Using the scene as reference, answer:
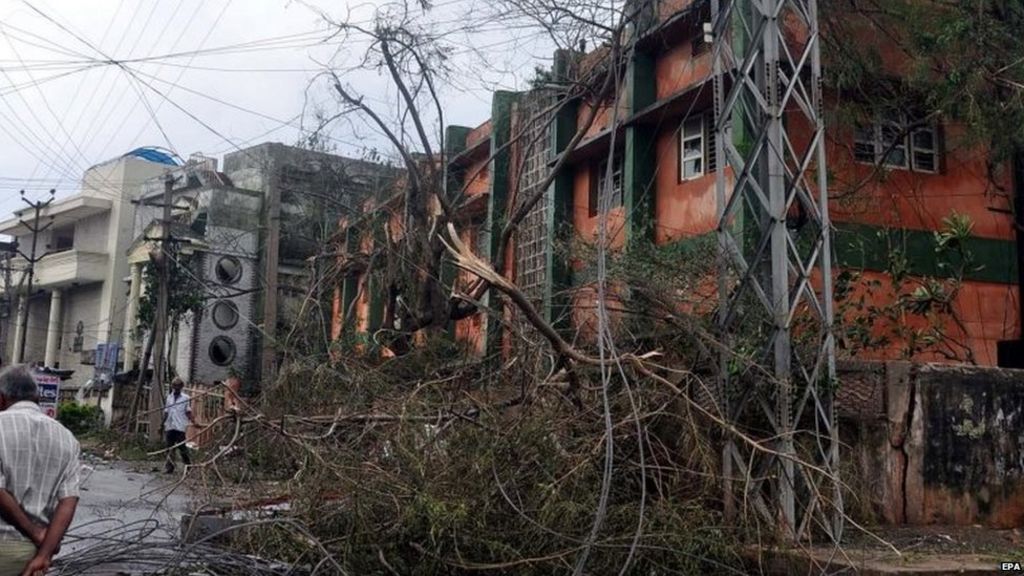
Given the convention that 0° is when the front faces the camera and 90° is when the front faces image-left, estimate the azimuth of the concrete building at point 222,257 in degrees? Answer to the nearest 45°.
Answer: approximately 45°

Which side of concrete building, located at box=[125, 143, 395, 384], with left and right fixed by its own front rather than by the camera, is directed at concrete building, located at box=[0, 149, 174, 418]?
right

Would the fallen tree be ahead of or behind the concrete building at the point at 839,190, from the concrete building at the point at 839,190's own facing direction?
ahead

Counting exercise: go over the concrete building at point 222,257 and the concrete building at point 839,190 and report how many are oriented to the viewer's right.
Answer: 0

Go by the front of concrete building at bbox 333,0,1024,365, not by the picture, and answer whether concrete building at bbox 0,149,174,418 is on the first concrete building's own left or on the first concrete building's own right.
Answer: on the first concrete building's own right

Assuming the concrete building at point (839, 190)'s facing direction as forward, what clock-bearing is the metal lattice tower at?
The metal lattice tower is roughly at 11 o'clock from the concrete building.

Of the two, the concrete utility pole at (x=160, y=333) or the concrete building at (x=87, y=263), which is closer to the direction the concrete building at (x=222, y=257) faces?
the concrete utility pole

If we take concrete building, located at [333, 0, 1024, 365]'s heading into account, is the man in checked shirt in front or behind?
in front

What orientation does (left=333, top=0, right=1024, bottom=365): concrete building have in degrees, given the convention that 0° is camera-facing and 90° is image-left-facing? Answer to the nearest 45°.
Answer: approximately 45°

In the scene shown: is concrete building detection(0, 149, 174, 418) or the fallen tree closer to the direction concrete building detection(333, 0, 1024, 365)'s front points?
the fallen tree

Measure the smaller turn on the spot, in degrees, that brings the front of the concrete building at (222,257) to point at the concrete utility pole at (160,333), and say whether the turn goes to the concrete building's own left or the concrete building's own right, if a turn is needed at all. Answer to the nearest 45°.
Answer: approximately 45° to the concrete building's own left

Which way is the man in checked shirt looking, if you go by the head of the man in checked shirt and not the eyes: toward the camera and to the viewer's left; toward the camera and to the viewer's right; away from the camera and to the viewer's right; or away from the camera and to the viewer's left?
away from the camera and to the viewer's right
